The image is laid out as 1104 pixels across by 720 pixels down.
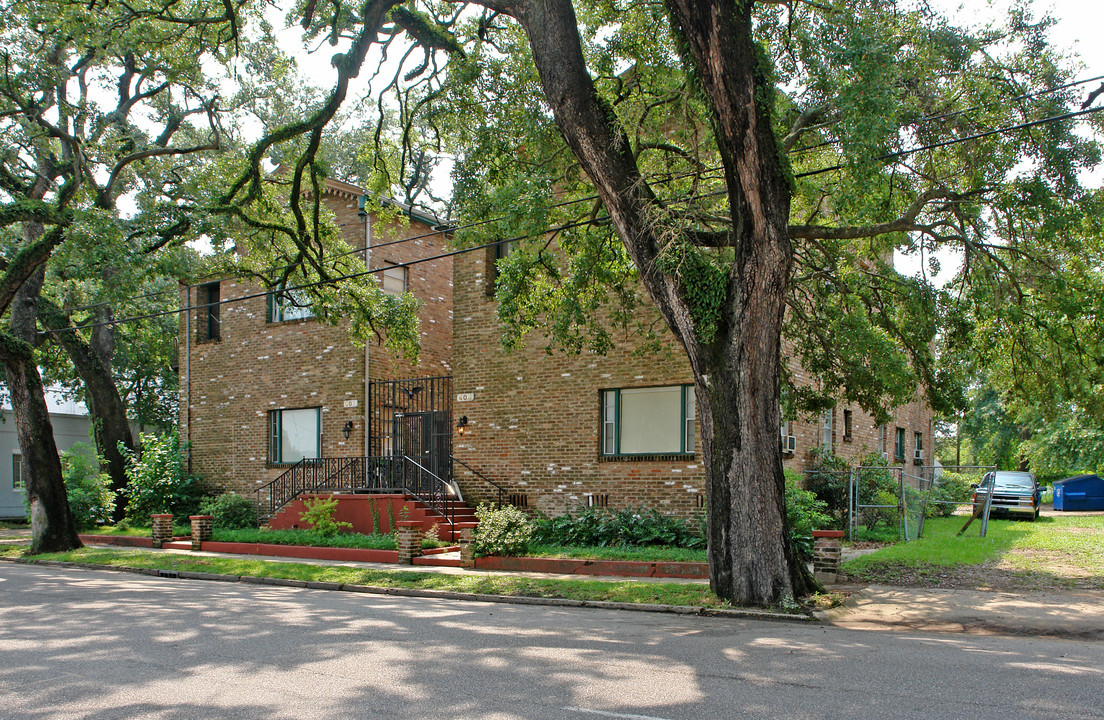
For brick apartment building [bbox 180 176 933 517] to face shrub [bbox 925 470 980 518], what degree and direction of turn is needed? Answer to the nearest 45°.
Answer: approximately 135° to its left

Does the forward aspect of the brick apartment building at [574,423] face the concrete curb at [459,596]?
yes

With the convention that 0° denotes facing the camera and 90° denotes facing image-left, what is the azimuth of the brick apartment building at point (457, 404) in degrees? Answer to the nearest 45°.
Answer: approximately 0°

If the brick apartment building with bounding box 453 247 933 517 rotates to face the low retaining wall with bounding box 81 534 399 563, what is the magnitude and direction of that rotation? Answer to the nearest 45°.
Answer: approximately 90° to its right
